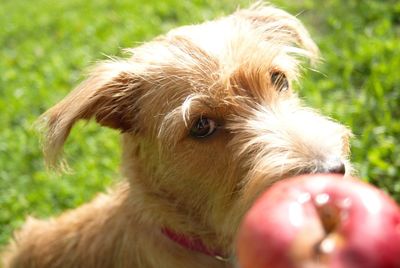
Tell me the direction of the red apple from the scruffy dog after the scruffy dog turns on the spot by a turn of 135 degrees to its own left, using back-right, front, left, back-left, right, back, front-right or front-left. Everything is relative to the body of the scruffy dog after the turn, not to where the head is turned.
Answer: back

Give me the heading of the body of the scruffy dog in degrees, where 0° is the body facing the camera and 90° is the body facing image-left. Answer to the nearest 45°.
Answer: approximately 315°
